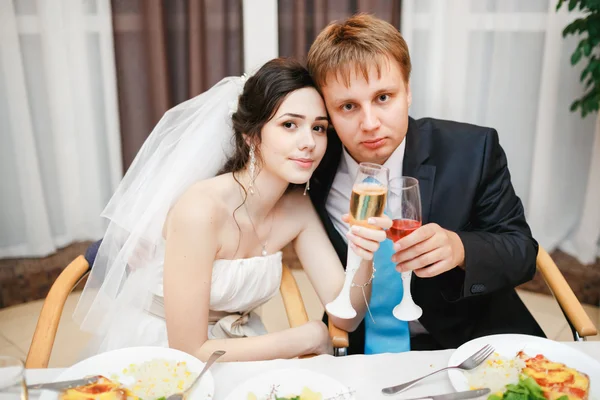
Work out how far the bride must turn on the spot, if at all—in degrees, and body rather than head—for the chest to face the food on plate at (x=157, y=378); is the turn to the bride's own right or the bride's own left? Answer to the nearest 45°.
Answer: approximately 45° to the bride's own right

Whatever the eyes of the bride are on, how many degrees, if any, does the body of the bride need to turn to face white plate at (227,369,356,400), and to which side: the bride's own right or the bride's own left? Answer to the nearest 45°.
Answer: approximately 45° to the bride's own right

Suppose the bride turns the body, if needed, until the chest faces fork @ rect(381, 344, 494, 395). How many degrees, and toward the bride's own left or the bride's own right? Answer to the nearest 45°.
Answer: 0° — they already face it

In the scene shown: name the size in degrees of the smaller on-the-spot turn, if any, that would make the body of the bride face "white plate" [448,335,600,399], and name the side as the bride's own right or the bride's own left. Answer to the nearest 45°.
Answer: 0° — they already face it

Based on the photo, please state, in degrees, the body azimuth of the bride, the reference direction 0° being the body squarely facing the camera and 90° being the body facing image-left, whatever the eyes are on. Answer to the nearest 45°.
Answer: approximately 315°

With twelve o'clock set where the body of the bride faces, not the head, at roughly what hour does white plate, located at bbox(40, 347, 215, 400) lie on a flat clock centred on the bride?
The white plate is roughly at 2 o'clock from the bride.
